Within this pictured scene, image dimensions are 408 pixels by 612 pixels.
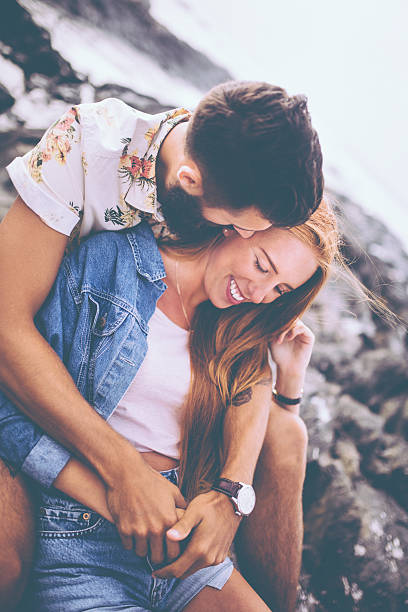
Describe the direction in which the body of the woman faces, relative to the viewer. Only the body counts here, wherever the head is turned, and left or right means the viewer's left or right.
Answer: facing the viewer and to the right of the viewer

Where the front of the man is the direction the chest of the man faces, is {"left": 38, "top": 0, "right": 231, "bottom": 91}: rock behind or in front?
behind

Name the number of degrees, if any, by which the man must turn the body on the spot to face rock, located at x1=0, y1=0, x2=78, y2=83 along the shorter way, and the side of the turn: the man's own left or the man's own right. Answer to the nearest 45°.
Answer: approximately 180°

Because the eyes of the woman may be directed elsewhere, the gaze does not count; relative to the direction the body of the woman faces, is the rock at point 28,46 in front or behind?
behind

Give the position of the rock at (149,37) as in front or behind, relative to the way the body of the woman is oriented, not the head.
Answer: behind

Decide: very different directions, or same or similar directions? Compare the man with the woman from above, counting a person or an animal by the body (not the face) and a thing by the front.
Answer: same or similar directions
